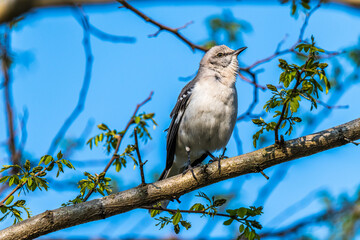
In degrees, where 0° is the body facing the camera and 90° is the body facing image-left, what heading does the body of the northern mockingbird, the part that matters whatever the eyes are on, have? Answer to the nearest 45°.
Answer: approximately 315°

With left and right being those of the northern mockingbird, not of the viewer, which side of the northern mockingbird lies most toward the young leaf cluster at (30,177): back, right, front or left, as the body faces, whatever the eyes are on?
right
